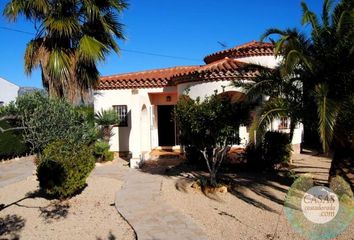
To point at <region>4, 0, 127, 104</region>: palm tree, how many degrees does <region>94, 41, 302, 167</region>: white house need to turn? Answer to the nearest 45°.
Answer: approximately 45° to its right

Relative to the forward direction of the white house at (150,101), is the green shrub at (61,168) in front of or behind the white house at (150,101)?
in front

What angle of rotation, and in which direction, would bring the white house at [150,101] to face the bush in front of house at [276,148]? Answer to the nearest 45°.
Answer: approximately 45° to its left

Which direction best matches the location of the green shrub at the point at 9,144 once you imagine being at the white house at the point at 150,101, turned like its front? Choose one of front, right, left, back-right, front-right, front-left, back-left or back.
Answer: right

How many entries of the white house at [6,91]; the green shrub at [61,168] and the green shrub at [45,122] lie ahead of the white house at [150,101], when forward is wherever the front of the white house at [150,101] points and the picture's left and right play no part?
2

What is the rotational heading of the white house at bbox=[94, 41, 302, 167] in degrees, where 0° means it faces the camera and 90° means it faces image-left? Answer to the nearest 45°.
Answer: approximately 0°
